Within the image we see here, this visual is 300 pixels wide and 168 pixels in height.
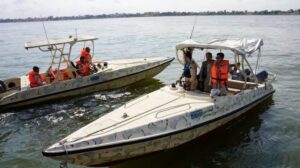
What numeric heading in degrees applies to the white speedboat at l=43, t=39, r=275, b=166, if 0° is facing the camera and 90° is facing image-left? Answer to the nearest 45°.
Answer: approximately 45°

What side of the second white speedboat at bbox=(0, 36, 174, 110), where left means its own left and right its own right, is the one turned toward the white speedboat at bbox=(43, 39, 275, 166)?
right

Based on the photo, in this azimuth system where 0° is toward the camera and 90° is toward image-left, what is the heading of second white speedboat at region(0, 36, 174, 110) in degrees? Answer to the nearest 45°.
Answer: approximately 270°

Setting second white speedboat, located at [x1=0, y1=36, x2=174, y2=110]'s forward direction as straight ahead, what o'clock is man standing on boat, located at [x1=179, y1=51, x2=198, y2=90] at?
The man standing on boat is roughly at 2 o'clock from the second white speedboat.

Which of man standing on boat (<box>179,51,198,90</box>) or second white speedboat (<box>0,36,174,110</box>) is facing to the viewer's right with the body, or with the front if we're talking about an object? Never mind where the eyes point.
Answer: the second white speedboat

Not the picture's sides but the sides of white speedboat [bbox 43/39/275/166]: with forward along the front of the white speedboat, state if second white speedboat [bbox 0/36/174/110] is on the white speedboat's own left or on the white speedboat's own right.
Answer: on the white speedboat's own right

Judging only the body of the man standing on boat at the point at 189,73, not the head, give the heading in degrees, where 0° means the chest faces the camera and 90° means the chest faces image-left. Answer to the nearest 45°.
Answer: approximately 45°
